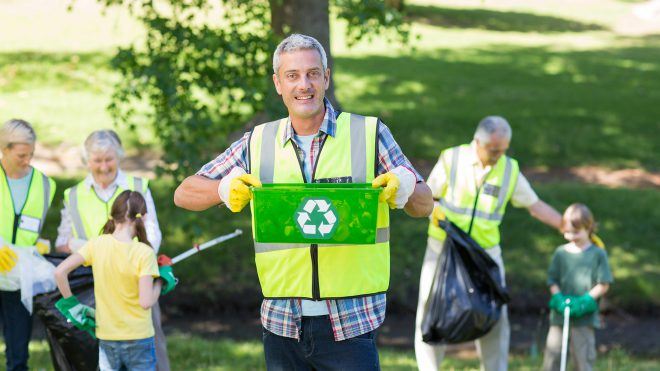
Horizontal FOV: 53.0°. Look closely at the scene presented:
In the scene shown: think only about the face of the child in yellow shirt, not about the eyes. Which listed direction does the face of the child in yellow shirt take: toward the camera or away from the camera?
away from the camera

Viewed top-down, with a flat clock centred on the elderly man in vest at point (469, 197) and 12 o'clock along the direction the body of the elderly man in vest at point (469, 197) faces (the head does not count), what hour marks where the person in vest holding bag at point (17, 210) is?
the person in vest holding bag at point (17, 210) is roughly at 2 o'clock from the elderly man in vest at point (469, 197).

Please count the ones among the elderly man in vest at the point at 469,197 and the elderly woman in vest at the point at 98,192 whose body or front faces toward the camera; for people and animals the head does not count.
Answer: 2

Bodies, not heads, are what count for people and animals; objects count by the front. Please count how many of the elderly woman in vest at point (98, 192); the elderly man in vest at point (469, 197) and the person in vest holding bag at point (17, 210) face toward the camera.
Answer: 3

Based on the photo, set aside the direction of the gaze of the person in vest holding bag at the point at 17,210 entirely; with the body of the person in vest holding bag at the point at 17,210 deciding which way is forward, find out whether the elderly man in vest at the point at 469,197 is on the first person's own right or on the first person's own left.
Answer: on the first person's own left

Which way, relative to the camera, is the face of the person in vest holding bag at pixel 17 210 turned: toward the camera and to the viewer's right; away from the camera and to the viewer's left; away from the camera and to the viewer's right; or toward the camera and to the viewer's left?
toward the camera and to the viewer's right

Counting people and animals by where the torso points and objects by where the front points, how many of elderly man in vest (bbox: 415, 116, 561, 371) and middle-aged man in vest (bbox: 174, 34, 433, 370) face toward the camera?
2

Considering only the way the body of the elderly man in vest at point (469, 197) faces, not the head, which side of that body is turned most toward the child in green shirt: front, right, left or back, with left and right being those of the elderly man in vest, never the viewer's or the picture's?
left

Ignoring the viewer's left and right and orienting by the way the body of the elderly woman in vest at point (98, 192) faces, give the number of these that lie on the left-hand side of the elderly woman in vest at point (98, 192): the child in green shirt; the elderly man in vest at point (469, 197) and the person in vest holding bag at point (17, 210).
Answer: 2

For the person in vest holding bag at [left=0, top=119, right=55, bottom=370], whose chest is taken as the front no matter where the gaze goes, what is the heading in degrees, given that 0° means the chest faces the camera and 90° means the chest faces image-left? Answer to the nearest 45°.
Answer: approximately 0°

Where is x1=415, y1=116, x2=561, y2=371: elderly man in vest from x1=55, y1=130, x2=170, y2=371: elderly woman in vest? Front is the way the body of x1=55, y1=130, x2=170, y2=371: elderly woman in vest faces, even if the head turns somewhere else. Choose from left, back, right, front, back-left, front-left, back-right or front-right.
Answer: left

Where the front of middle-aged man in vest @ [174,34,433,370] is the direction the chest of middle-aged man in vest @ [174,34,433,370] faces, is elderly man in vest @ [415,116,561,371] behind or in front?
behind
